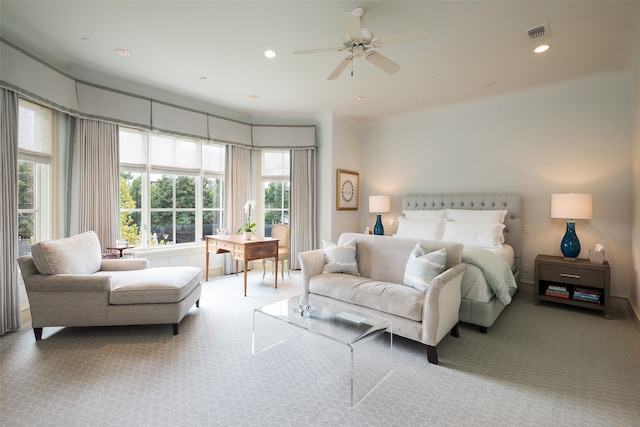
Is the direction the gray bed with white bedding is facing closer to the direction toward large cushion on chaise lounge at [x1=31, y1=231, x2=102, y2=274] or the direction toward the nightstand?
the large cushion on chaise lounge

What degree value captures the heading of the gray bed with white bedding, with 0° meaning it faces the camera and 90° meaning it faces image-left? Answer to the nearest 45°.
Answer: approximately 45°

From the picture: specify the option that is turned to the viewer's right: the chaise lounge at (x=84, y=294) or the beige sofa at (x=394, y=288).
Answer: the chaise lounge

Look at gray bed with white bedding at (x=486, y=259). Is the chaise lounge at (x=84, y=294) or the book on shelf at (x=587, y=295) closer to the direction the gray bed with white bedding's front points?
the chaise lounge

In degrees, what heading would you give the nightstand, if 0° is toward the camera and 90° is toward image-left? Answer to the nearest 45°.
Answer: approximately 45°

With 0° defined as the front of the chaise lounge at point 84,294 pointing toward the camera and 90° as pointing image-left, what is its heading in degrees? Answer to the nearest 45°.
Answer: approximately 270°

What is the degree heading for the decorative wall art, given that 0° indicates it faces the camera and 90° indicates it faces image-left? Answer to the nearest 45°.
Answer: approximately 315°

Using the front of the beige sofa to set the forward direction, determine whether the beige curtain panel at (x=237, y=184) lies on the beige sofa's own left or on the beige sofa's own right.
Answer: on the beige sofa's own right

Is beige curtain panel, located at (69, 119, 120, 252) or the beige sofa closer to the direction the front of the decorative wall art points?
the beige sofa
